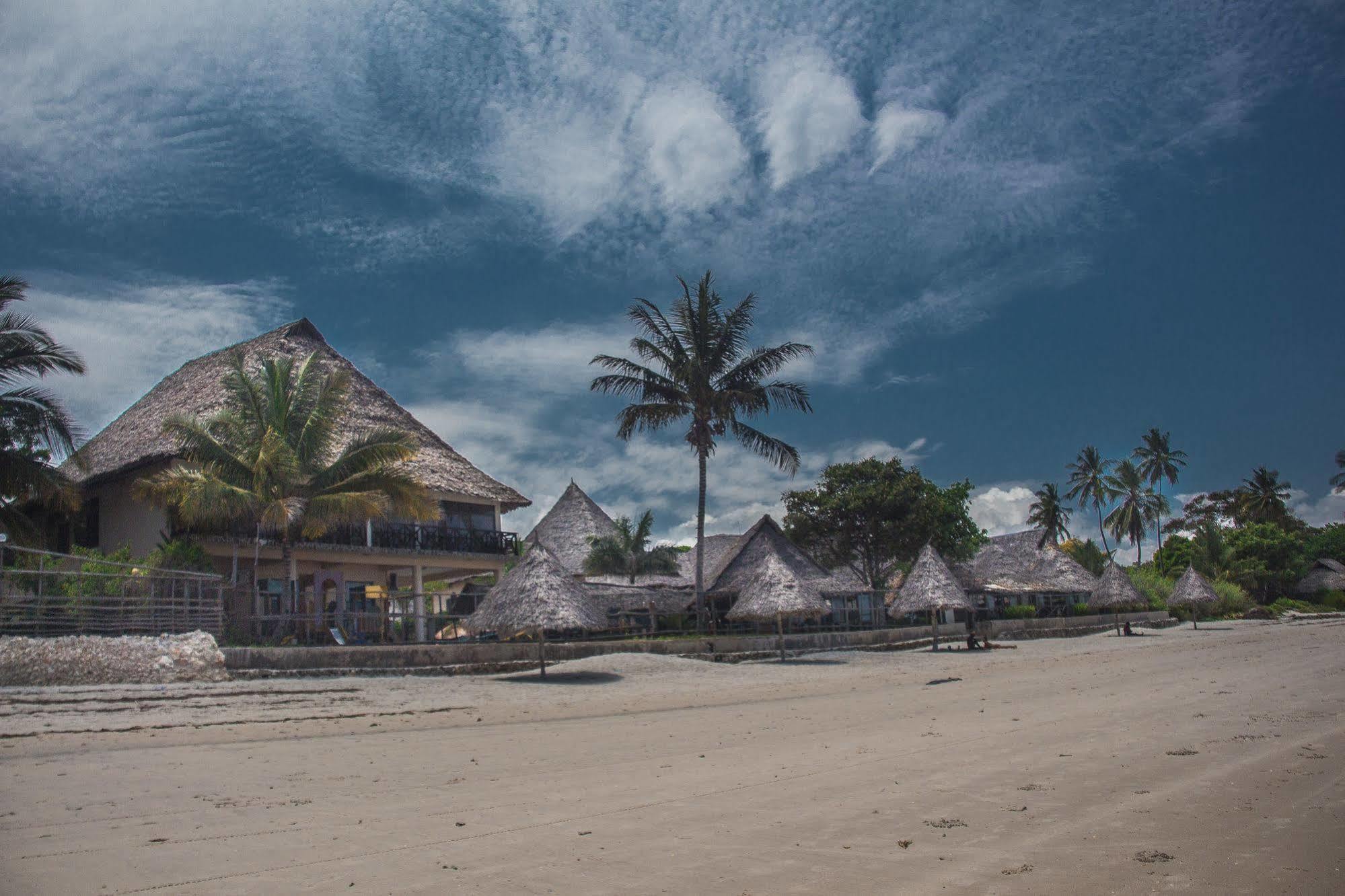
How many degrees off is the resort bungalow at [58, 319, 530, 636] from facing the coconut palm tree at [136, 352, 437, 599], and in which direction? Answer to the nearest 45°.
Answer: approximately 45° to its right

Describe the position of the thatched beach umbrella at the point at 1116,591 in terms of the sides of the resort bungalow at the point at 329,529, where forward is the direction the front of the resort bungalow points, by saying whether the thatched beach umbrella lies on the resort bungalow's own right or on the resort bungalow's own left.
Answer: on the resort bungalow's own left

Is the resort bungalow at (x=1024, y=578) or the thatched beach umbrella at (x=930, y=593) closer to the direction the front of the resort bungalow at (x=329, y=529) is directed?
the thatched beach umbrella

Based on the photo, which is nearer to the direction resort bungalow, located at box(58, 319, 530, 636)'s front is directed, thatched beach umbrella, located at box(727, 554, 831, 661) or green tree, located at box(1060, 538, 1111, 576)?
the thatched beach umbrella

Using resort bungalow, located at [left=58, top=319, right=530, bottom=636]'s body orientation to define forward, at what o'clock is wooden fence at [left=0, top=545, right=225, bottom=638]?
The wooden fence is roughly at 2 o'clock from the resort bungalow.

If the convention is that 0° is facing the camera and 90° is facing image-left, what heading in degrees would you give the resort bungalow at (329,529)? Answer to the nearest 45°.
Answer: approximately 315°

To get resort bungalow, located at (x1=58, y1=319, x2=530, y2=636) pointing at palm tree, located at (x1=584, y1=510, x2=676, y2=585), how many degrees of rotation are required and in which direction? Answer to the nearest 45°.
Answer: approximately 90° to its left
